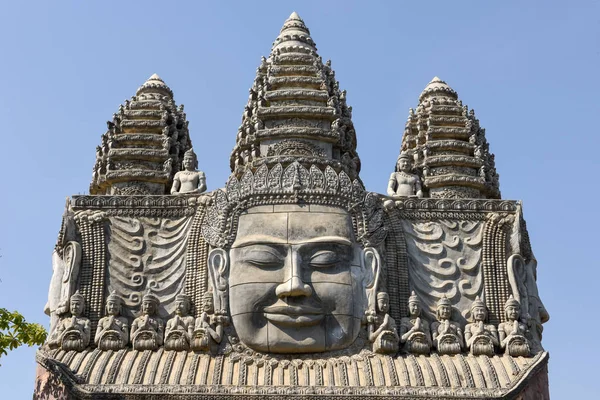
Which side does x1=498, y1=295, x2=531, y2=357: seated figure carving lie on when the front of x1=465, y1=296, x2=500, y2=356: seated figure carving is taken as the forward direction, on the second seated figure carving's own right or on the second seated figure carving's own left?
on the second seated figure carving's own left

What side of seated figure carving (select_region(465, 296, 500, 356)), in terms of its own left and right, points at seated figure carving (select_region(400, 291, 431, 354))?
right

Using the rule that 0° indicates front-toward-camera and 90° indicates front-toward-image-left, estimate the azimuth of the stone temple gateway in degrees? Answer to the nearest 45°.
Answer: approximately 0°

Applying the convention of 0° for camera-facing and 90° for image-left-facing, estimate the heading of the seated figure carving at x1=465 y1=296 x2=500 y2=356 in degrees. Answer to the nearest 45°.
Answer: approximately 0°

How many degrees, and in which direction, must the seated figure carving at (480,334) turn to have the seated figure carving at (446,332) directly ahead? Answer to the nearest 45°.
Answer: approximately 90° to its right
